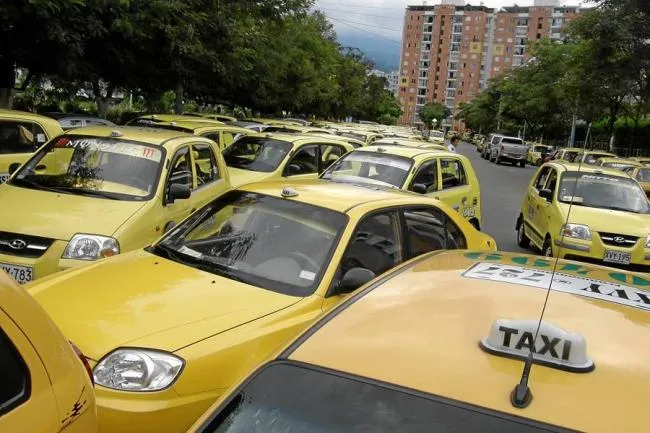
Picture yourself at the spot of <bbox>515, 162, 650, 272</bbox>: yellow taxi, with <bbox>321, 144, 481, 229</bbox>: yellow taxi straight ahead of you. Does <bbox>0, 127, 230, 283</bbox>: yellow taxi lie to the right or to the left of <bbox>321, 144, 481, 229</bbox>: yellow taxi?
left

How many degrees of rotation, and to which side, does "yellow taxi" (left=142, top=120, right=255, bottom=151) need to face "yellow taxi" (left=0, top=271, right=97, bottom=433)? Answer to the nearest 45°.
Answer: approximately 45° to its left

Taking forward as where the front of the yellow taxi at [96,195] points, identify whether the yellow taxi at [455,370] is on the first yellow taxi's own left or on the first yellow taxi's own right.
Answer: on the first yellow taxi's own left

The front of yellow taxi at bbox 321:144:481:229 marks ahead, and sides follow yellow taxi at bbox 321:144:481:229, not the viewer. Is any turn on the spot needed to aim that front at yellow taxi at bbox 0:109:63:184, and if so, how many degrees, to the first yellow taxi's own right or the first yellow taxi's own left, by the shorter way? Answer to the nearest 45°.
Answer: approximately 45° to the first yellow taxi's own right

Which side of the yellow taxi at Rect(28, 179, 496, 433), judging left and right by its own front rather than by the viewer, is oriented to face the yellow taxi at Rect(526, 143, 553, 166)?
back

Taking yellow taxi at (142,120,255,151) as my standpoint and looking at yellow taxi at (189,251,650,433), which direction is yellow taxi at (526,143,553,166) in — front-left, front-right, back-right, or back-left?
back-left

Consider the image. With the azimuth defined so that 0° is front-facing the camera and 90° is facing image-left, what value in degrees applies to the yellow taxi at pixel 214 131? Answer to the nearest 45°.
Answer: approximately 45°

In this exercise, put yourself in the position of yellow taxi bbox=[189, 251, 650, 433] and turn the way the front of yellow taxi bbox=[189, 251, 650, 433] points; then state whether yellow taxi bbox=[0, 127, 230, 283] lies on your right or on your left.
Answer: on your right

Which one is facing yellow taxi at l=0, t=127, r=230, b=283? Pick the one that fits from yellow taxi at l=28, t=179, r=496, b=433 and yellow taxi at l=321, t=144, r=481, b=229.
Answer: yellow taxi at l=321, t=144, r=481, b=229
